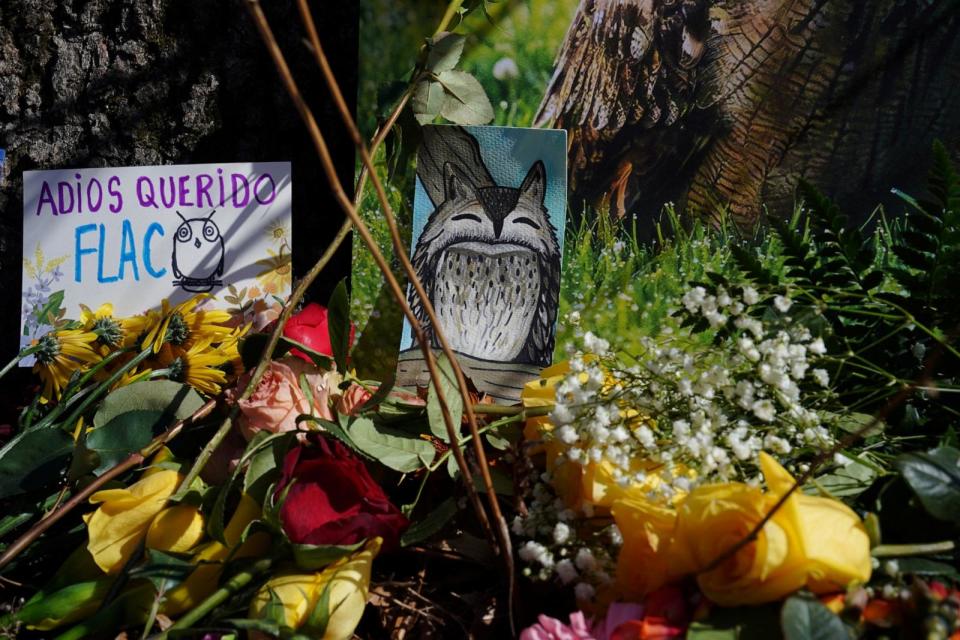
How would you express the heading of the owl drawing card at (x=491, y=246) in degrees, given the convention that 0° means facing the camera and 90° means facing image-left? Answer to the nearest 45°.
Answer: approximately 0°

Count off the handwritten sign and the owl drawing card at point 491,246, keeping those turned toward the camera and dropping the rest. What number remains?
2

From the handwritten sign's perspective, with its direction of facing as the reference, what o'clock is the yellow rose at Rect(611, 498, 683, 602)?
The yellow rose is roughly at 11 o'clock from the handwritten sign.
